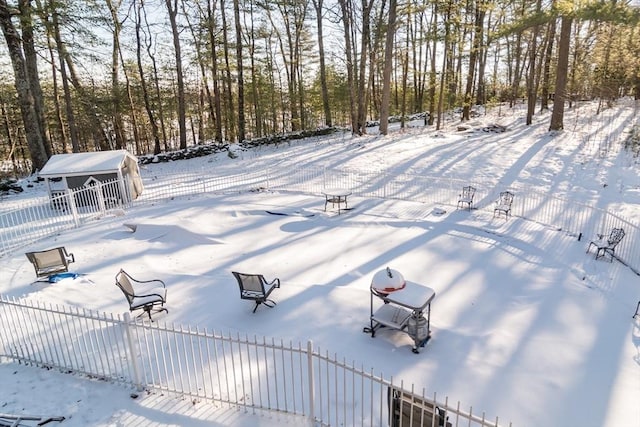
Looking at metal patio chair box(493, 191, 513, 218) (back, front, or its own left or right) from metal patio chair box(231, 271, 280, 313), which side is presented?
front

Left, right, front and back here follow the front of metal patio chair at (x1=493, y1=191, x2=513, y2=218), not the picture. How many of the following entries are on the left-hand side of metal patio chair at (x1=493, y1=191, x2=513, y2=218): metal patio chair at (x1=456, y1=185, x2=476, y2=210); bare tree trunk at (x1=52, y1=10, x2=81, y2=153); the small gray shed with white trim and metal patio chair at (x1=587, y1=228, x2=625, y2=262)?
1

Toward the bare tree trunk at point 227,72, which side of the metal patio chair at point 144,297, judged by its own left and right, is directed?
left

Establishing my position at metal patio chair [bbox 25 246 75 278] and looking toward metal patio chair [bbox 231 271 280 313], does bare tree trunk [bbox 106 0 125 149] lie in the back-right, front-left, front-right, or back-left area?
back-left

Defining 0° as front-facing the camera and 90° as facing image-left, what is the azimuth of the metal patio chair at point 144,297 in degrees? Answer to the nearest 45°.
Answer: approximately 270°

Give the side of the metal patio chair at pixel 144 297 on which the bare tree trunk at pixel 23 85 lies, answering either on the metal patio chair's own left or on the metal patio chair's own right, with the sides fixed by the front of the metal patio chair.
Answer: on the metal patio chair's own left

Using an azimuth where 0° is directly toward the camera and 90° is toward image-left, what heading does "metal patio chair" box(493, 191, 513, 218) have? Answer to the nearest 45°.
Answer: approximately 45°

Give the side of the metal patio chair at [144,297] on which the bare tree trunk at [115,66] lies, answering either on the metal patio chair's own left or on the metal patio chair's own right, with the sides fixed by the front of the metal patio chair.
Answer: on the metal patio chair's own left

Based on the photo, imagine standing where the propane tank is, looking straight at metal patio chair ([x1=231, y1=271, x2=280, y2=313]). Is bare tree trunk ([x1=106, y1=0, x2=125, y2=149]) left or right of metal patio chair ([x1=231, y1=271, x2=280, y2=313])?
right

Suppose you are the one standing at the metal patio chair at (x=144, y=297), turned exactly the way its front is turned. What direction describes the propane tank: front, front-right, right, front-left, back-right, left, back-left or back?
front-right

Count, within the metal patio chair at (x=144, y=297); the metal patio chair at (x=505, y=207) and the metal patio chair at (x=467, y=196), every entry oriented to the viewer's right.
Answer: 1

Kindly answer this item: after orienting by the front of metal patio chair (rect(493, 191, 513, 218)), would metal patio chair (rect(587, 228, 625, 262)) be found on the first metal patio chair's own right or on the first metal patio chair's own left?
on the first metal patio chair's own left

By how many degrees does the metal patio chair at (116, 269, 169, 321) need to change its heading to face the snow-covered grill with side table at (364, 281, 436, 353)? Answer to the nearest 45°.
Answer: approximately 45° to its right
